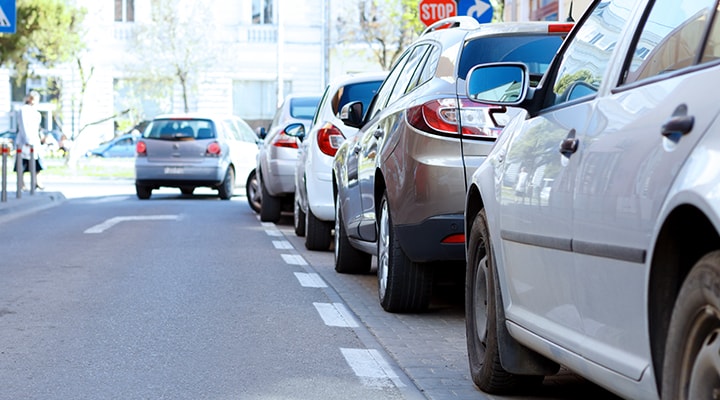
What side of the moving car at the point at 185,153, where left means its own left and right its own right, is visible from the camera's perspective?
back

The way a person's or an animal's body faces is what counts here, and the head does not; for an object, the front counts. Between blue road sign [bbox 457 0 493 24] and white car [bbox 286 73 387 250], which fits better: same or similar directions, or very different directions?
very different directions

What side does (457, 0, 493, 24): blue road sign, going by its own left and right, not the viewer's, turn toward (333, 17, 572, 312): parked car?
front

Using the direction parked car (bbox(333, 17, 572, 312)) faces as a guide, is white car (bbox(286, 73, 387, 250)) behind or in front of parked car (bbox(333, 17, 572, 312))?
in front

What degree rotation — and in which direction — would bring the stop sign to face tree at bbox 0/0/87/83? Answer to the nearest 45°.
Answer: approximately 135° to its right

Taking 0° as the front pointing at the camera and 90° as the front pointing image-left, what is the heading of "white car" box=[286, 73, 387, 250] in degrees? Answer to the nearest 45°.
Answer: approximately 180°

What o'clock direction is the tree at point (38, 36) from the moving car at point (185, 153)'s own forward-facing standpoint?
The tree is roughly at 11 o'clock from the moving car.

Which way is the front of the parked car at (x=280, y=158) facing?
away from the camera

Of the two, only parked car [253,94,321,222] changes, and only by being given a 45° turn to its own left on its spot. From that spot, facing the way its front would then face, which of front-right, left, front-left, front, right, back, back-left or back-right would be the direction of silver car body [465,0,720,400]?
back-left

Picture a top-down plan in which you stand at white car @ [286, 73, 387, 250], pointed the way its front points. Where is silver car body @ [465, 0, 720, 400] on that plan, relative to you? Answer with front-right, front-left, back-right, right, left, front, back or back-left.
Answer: back

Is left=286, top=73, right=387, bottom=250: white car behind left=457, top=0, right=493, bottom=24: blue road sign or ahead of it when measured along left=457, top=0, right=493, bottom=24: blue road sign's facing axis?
ahead
